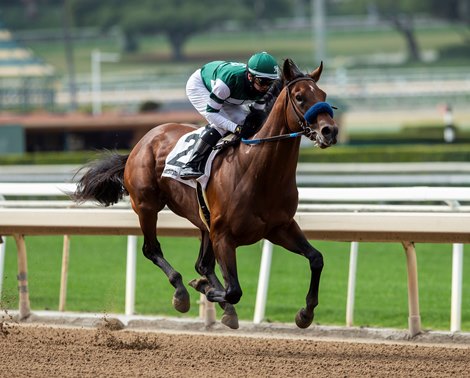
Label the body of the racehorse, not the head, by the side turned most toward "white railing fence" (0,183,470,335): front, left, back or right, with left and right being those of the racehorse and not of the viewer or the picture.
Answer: left

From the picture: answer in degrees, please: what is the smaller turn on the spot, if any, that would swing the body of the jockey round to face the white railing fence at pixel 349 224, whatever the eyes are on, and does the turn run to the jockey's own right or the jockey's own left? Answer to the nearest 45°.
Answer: approximately 90° to the jockey's own left

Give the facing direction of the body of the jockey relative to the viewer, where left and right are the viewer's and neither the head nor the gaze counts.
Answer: facing the viewer and to the right of the viewer

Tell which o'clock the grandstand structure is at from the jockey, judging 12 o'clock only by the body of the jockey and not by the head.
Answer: The grandstand structure is roughly at 7 o'clock from the jockey.

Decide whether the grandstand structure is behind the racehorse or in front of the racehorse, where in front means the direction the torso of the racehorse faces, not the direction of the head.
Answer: behind

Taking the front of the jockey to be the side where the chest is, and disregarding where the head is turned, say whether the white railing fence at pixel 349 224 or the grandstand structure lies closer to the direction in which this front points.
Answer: the white railing fence
